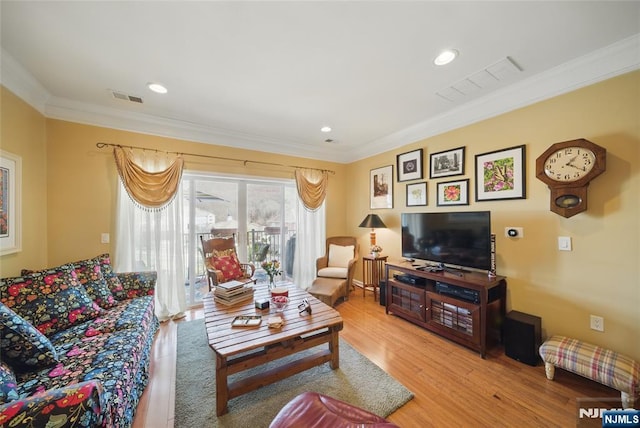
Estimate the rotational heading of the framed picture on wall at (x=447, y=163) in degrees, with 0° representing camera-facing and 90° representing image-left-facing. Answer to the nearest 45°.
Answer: approximately 45°

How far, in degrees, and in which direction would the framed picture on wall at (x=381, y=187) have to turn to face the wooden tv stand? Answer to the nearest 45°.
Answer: approximately 90° to its left

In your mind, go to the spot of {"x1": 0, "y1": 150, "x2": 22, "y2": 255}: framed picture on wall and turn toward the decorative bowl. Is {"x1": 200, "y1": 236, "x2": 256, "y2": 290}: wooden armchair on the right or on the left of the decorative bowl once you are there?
left

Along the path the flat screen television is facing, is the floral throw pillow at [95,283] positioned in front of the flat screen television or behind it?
in front

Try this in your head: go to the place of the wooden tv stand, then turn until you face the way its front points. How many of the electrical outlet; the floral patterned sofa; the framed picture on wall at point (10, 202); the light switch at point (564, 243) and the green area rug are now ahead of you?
3

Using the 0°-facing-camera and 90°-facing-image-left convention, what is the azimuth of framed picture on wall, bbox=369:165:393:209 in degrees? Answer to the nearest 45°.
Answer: approximately 45°
